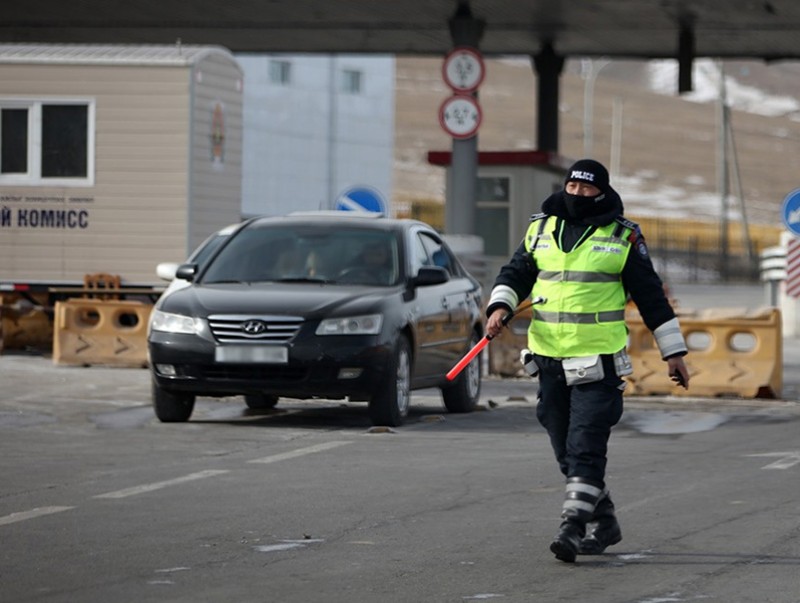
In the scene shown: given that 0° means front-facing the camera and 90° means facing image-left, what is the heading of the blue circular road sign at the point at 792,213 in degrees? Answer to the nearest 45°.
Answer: approximately 0°

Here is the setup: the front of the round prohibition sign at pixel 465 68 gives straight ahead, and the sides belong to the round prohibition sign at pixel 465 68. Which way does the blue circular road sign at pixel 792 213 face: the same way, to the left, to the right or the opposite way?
the same way

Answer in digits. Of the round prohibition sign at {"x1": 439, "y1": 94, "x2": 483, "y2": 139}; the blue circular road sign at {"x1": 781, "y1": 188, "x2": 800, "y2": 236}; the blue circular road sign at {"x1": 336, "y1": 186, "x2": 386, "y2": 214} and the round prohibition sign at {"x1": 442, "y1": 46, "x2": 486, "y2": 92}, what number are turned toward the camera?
4

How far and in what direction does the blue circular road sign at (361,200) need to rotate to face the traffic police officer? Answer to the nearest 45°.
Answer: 0° — it already faces them

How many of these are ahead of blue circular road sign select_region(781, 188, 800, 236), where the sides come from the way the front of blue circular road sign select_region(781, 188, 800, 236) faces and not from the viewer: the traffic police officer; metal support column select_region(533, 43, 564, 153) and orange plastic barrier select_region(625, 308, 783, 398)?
2

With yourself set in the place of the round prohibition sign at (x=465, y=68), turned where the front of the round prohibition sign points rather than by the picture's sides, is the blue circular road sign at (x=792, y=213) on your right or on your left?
on your left

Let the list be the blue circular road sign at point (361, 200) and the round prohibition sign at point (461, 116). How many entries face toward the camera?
2

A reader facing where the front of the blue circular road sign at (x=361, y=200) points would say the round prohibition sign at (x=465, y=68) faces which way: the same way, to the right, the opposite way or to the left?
the same way

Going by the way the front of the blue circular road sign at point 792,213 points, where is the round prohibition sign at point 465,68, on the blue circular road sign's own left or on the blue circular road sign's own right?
on the blue circular road sign's own right

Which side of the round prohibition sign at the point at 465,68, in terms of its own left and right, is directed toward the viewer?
front

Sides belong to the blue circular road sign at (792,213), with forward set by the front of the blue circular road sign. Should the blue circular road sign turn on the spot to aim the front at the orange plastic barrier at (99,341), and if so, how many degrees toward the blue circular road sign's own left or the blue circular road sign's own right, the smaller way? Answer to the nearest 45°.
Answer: approximately 45° to the blue circular road sign's own right

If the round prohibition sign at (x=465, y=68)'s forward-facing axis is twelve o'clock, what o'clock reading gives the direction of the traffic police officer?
The traffic police officer is roughly at 12 o'clock from the round prohibition sign.

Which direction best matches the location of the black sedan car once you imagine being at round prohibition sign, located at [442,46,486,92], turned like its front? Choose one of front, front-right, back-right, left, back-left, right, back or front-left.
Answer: front

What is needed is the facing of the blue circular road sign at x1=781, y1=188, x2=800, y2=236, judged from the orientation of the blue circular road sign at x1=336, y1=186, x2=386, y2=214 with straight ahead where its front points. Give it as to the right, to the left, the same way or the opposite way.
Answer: the same way

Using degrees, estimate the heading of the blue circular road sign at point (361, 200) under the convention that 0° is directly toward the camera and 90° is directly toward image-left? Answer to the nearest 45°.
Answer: approximately 0°

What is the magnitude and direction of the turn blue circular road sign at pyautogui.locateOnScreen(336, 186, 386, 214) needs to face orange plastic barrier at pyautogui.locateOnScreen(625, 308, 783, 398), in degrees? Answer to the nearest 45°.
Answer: approximately 45° to its left

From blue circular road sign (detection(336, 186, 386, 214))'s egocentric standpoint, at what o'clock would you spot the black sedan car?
The black sedan car is roughly at 12 o'clock from the blue circular road sign.

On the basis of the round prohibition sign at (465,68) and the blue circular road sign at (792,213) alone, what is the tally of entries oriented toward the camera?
2

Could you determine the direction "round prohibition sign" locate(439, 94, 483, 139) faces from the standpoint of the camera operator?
facing the viewer
